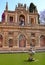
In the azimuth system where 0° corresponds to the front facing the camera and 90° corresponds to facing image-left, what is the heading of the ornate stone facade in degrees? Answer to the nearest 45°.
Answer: approximately 0°
